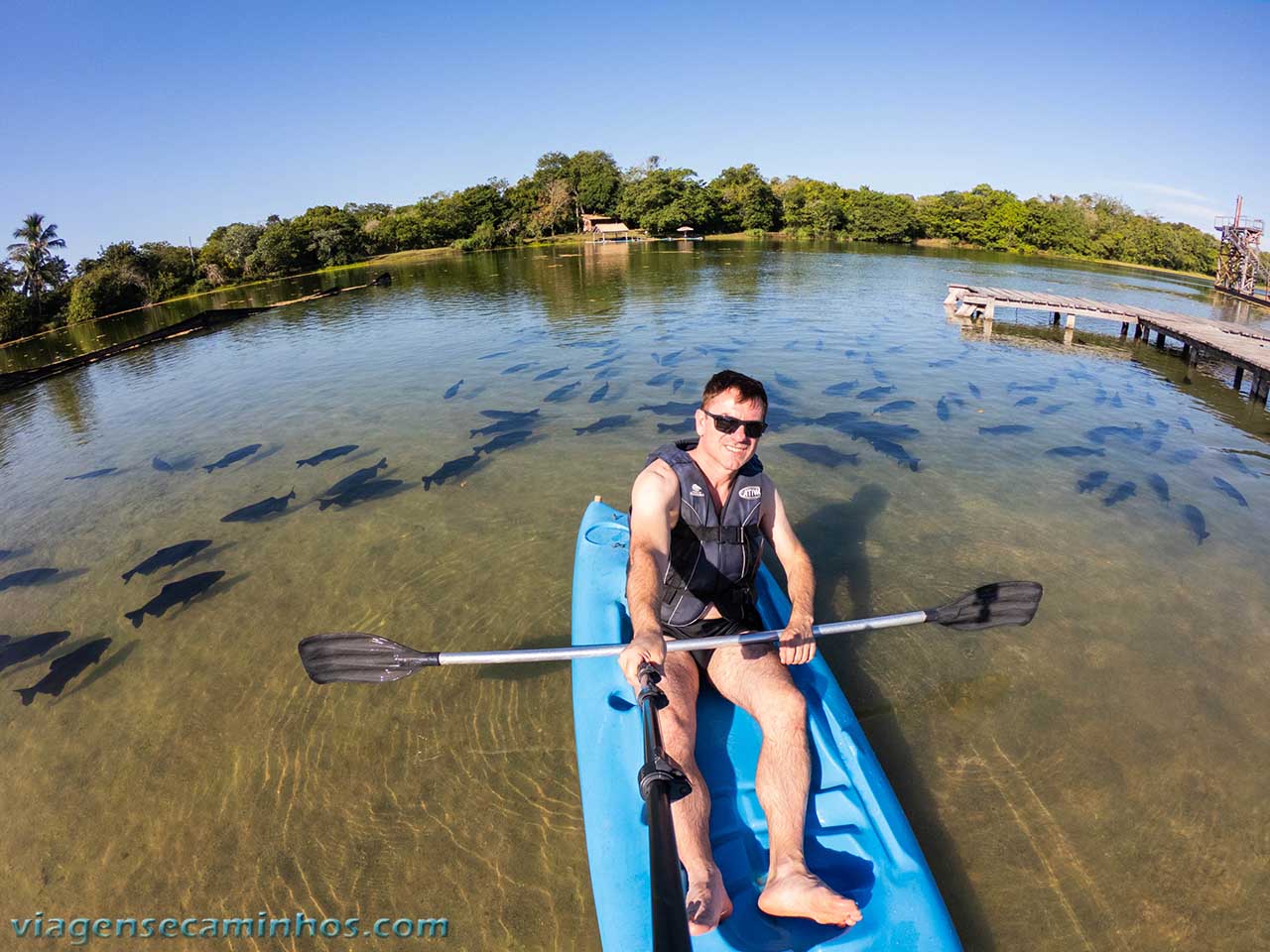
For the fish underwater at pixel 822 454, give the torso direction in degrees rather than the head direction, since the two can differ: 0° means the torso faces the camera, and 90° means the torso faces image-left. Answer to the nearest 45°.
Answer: approximately 90°

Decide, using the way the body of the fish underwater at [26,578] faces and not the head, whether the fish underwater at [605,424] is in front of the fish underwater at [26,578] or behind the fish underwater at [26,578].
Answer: in front

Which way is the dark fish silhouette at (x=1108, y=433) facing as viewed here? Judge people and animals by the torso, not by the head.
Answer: to the viewer's left

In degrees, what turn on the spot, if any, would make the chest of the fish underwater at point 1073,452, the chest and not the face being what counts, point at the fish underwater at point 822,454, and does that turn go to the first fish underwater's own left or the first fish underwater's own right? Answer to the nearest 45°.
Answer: approximately 45° to the first fish underwater's own left

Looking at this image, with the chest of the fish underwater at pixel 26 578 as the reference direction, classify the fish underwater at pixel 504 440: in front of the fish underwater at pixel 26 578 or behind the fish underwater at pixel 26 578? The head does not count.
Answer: in front

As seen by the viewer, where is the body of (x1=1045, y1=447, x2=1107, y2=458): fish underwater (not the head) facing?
to the viewer's left

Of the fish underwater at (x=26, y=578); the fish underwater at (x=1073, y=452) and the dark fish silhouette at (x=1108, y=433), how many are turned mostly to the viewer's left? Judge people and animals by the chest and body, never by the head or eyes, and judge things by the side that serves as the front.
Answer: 2

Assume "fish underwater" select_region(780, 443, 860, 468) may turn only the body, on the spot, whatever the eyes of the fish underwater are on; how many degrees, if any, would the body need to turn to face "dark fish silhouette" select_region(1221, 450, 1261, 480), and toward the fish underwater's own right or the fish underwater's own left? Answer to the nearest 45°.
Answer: approximately 180°
